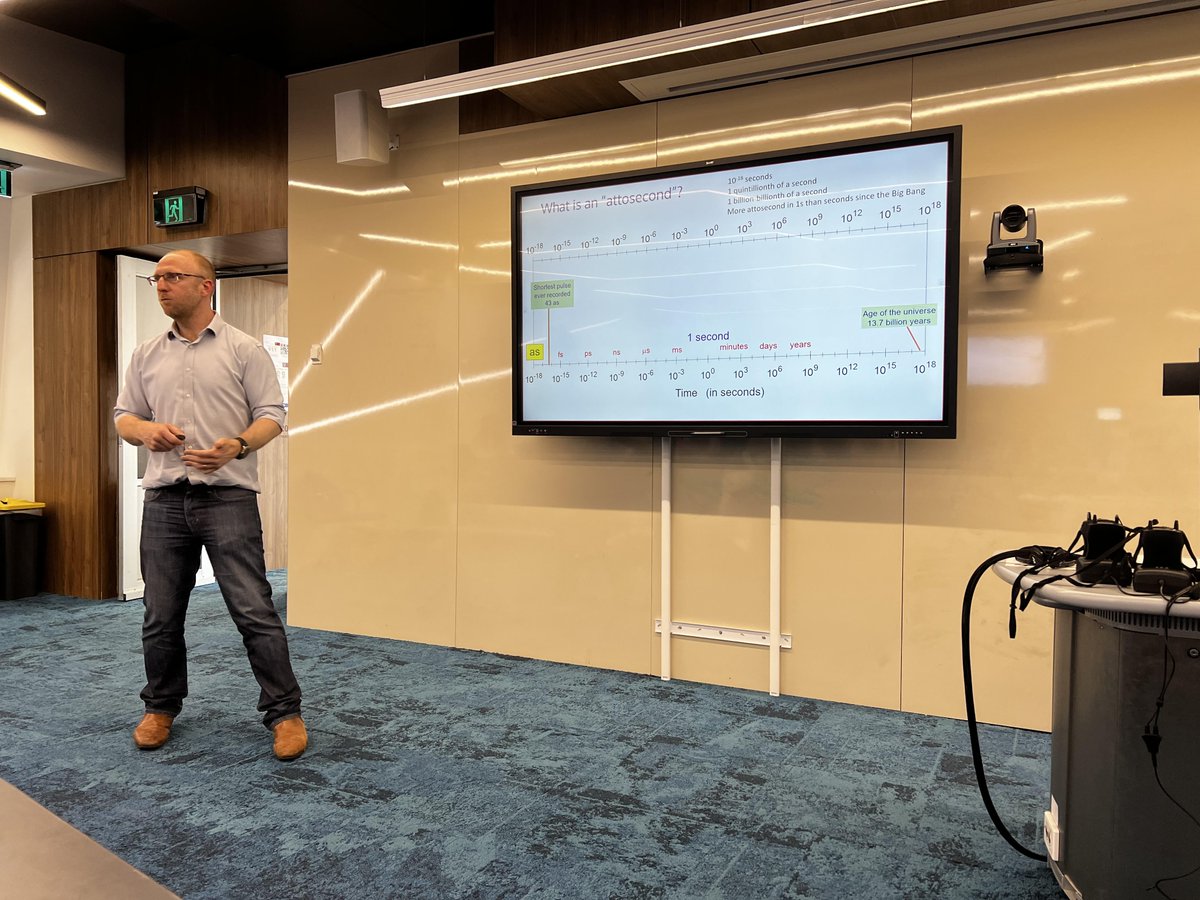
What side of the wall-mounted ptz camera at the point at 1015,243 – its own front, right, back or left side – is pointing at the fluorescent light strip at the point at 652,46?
right

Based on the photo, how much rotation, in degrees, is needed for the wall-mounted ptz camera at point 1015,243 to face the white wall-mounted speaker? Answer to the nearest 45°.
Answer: approximately 90° to its right

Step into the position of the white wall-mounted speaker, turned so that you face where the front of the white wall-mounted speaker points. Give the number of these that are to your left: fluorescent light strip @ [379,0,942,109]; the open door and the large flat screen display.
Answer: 2

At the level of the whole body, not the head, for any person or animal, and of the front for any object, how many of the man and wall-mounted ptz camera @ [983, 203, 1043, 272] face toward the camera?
2

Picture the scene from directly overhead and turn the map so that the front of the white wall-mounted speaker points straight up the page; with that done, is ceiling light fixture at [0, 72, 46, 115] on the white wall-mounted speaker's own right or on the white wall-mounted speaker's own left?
on the white wall-mounted speaker's own right

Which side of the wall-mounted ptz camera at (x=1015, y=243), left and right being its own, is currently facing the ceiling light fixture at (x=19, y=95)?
right

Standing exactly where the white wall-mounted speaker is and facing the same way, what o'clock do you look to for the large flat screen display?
The large flat screen display is roughly at 9 o'clock from the white wall-mounted speaker.

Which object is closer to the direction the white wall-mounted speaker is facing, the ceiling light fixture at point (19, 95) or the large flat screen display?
the ceiling light fixture

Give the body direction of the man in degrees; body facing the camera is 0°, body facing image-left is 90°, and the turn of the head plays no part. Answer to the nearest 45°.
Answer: approximately 0°
